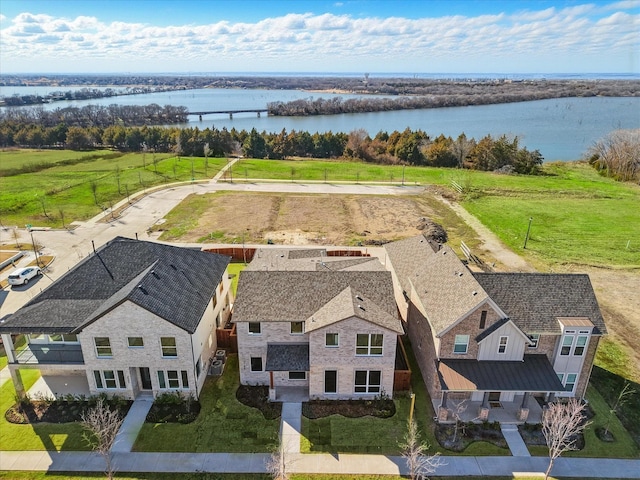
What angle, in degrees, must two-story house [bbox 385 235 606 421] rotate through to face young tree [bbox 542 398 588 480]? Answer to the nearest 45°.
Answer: approximately 45° to its left

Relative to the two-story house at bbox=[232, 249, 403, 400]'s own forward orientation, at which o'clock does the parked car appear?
The parked car is roughly at 4 o'clock from the two-story house.

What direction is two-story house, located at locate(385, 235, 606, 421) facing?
toward the camera

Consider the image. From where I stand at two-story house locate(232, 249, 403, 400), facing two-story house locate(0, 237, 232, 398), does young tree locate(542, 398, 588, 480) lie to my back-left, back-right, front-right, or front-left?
back-left

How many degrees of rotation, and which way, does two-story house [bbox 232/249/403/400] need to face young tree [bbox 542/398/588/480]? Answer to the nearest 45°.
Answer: approximately 45° to its left

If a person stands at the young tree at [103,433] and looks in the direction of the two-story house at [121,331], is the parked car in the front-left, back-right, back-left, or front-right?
front-left

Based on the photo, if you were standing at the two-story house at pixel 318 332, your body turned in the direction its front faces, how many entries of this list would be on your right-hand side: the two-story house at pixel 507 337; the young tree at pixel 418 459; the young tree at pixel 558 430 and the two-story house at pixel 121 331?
1

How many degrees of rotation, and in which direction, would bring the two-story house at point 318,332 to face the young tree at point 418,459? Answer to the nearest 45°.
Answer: approximately 45° to its left

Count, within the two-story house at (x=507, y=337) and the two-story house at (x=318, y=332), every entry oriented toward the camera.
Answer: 2

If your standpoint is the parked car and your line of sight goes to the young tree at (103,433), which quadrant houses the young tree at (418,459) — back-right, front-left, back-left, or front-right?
front-left

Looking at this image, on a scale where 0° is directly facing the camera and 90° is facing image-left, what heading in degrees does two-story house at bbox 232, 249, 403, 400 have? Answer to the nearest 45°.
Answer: approximately 0°

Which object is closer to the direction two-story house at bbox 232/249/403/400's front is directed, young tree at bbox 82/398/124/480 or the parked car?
the young tree

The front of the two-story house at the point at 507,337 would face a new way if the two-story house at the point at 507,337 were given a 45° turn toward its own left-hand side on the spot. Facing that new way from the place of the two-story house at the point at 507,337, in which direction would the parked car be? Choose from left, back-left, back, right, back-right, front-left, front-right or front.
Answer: back-right

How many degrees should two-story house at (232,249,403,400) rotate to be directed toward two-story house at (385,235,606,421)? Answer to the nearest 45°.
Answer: approximately 90° to its left

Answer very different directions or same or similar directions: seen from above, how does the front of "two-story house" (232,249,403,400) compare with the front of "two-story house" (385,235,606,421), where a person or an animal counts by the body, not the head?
same or similar directions

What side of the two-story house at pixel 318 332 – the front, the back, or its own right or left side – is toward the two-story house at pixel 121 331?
right
